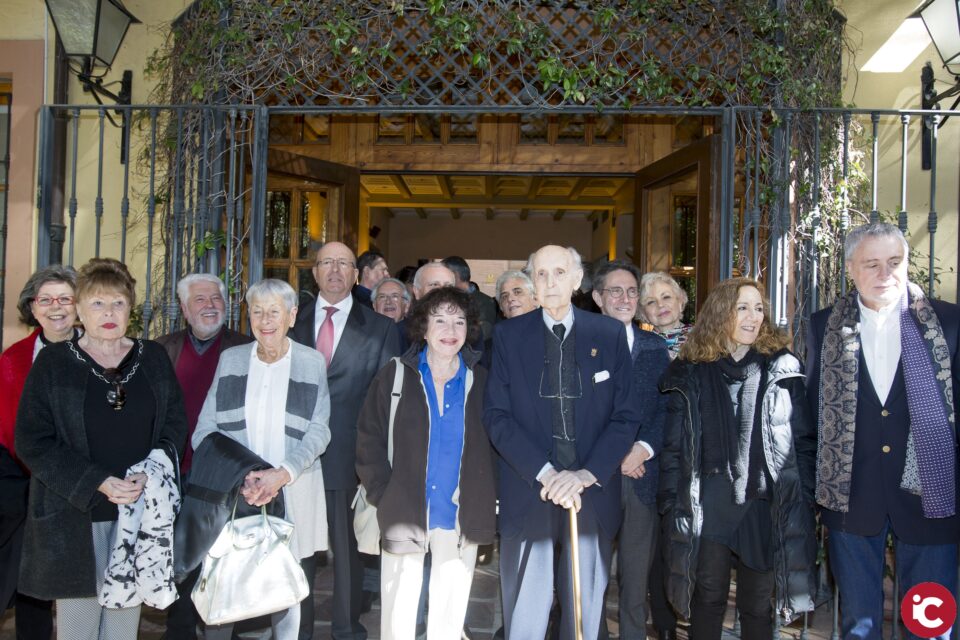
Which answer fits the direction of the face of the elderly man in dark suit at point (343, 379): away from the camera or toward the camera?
toward the camera

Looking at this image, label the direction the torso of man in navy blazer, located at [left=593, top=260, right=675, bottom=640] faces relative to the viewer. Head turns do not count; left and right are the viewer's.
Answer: facing the viewer

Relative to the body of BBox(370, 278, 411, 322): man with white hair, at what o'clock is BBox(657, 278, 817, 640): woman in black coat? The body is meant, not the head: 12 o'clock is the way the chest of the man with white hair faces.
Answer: The woman in black coat is roughly at 11 o'clock from the man with white hair.

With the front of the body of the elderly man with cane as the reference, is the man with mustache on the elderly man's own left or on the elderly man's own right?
on the elderly man's own right

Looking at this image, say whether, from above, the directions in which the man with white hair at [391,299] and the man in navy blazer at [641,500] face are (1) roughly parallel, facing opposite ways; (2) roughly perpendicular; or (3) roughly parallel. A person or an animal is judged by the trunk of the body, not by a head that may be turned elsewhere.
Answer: roughly parallel

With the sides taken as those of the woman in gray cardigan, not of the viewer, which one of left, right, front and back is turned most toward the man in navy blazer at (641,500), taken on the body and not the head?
left

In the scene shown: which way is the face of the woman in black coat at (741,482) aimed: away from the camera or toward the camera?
toward the camera

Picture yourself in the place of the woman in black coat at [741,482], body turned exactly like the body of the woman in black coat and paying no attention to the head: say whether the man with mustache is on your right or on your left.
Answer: on your right

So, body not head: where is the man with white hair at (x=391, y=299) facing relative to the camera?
toward the camera

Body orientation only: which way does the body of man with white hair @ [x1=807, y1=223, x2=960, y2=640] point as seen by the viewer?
toward the camera

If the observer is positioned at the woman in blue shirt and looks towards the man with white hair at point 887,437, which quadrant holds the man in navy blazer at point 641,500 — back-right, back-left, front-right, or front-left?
front-left

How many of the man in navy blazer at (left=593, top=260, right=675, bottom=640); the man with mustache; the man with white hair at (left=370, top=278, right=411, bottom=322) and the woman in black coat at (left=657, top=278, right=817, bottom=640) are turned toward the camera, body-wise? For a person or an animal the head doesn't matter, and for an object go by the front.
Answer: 4
